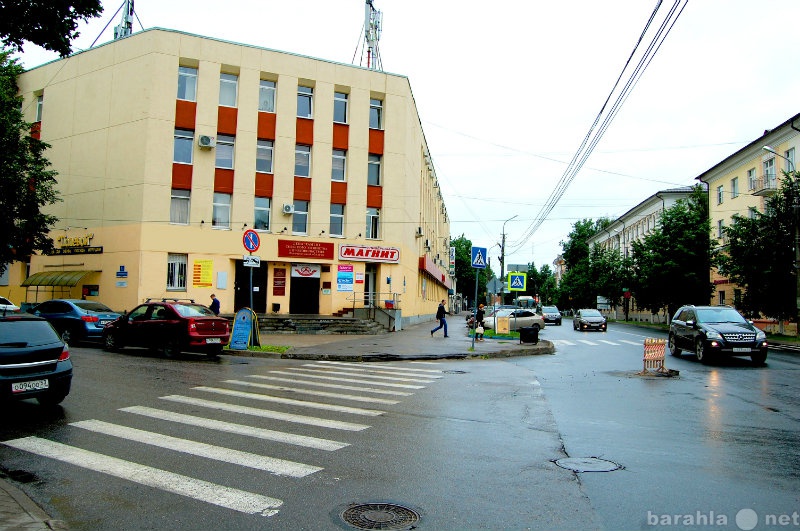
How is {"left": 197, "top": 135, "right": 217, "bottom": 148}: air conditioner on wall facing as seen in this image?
toward the camera

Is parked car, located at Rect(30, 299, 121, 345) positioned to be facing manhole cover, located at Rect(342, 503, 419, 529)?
no

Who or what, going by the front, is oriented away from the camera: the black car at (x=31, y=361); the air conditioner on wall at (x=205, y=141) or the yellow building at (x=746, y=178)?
the black car

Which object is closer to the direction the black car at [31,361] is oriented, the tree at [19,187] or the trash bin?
the tree

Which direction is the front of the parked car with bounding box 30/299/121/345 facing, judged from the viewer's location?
facing away from the viewer and to the left of the viewer

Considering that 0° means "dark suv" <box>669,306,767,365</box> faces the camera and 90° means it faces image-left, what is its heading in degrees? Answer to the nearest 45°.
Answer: approximately 315°

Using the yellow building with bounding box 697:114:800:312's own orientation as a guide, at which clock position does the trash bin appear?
The trash bin is roughly at 11 o'clock from the yellow building.

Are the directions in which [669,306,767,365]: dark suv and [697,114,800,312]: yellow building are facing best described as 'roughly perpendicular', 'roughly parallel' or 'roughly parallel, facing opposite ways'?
roughly perpendicular

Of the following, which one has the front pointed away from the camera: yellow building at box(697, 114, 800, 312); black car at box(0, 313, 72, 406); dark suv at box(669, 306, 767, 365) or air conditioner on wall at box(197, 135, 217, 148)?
the black car

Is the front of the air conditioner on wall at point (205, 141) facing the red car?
yes

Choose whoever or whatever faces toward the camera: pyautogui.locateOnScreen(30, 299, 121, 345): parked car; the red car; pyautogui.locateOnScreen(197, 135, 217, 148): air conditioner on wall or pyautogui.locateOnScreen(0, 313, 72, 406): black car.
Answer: the air conditioner on wall

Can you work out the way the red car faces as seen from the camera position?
facing away from the viewer and to the left of the viewer

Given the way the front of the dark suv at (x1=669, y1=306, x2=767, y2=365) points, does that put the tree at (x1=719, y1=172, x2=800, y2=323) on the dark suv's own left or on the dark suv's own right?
on the dark suv's own left

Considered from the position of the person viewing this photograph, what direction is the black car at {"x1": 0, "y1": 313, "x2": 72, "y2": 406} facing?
facing away from the viewer

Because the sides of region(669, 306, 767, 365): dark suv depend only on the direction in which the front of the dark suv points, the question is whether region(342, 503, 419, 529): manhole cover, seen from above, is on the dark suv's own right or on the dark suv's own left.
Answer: on the dark suv's own right

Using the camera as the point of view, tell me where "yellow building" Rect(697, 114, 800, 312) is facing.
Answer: facing the viewer and to the left of the viewer

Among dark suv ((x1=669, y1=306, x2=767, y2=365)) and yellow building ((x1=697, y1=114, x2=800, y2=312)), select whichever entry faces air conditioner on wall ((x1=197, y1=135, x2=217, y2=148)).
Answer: the yellow building

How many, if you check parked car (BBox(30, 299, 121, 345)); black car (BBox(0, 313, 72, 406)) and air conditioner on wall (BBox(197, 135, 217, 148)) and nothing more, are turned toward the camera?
1

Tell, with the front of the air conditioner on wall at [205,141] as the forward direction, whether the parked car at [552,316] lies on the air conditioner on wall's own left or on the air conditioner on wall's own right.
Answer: on the air conditioner on wall's own left

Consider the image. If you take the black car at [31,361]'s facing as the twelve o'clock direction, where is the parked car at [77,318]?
The parked car is roughly at 12 o'clock from the black car.

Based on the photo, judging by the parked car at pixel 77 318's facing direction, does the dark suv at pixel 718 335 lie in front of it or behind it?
behind
